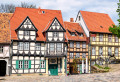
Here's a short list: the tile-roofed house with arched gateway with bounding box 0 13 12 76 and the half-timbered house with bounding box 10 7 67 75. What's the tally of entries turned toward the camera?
2

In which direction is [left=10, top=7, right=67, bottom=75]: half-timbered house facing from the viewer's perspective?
toward the camera

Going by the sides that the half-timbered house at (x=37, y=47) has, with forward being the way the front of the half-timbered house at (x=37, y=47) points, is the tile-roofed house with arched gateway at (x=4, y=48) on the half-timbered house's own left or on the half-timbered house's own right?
on the half-timbered house's own right

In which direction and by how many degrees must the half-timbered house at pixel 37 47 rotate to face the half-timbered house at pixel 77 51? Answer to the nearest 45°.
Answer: approximately 135° to its left

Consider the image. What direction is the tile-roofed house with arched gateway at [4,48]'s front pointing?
toward the camera

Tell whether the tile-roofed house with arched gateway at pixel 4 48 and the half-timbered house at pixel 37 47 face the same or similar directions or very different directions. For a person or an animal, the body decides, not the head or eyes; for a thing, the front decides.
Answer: same or similar directions

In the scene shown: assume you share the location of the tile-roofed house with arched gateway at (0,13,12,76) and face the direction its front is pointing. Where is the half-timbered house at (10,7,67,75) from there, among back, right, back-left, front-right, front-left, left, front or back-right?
left

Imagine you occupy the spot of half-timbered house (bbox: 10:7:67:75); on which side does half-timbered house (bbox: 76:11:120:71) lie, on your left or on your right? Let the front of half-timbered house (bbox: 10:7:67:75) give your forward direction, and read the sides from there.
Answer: on your left
